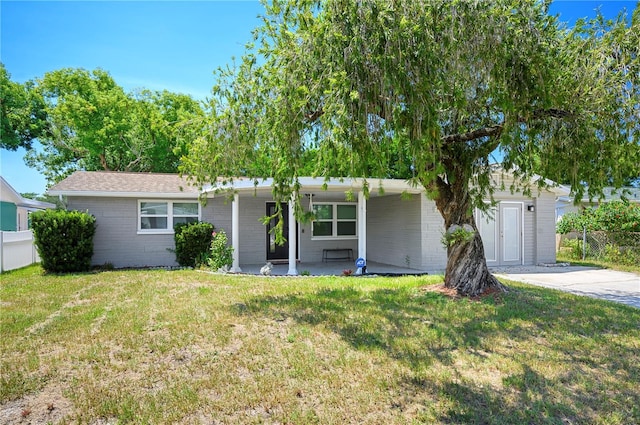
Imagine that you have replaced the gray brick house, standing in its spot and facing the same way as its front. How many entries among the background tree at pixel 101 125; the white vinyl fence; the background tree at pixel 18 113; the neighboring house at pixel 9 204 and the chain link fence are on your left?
1

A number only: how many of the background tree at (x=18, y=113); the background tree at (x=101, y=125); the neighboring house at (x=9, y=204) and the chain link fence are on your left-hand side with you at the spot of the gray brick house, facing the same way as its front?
1

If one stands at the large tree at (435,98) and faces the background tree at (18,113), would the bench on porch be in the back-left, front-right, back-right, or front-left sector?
front-right

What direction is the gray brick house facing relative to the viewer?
toward the camera

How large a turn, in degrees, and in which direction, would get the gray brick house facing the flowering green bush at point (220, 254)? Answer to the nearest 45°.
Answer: approximately 45° to its right

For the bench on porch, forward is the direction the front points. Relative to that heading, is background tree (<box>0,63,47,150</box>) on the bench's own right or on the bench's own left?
on the bench's own right

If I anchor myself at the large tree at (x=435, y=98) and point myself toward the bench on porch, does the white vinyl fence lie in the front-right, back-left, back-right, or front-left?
front-left

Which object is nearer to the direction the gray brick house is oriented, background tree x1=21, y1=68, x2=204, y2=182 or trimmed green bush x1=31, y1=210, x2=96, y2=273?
the trimmed green bush

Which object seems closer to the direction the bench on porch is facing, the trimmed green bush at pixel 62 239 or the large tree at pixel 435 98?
the large tree

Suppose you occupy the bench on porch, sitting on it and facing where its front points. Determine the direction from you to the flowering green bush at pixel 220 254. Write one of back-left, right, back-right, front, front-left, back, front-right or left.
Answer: front-right

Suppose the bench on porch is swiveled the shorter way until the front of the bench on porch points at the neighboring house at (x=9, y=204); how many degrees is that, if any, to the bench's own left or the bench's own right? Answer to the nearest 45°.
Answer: approximately 90° to the bench's own right

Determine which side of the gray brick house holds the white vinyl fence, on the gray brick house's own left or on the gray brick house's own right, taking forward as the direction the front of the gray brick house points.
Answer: on the gray brick house's own right

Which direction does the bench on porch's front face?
toward the camera

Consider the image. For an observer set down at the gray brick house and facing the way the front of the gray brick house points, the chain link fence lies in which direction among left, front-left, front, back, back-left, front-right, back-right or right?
left

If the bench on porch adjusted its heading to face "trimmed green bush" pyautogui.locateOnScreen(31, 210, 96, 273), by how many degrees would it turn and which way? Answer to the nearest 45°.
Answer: approximately 45° to its right

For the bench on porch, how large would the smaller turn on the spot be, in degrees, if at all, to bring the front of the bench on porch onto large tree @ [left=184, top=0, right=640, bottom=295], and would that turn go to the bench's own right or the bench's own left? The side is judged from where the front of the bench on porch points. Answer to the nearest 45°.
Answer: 0° — it already faces it

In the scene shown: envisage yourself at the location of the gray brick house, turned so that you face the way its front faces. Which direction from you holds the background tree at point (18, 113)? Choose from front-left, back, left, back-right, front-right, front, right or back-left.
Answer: back-right

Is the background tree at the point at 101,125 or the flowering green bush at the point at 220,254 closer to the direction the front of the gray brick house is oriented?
the flowering green bush

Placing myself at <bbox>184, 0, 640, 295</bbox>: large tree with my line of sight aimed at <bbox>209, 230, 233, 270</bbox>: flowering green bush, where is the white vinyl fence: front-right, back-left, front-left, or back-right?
front-left
